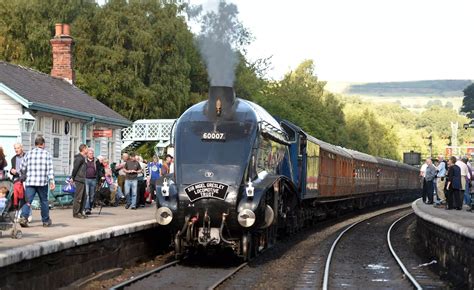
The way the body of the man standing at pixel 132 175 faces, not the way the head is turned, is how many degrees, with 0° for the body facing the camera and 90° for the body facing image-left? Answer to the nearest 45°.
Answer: approximately 0°

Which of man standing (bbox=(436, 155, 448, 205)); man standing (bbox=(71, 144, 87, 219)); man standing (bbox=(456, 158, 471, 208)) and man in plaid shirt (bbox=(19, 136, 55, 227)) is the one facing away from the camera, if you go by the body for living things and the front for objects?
the man in plaid shirt

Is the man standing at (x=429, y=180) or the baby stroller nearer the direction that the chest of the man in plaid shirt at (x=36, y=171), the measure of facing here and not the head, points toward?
the man standing

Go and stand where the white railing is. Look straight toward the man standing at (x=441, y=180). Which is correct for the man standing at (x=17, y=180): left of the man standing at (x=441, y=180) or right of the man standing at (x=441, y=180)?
right

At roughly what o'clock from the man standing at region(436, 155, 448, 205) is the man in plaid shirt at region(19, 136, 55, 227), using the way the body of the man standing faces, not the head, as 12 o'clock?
The man in plaid shirt is roughly at 10 o'clock from the man standing.

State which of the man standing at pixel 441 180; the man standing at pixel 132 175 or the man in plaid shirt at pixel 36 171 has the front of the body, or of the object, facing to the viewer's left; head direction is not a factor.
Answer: the man standing at pixel 441 180

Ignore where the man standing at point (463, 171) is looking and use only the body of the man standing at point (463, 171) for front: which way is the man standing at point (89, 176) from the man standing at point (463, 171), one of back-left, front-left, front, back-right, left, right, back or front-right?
front-left

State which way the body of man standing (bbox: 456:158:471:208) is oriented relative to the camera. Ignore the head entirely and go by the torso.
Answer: to the viewer's left

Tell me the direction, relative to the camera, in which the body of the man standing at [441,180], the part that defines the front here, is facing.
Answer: to the viewer's left

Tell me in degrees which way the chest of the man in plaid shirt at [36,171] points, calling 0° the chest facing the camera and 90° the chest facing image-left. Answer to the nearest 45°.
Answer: approximately 180°
